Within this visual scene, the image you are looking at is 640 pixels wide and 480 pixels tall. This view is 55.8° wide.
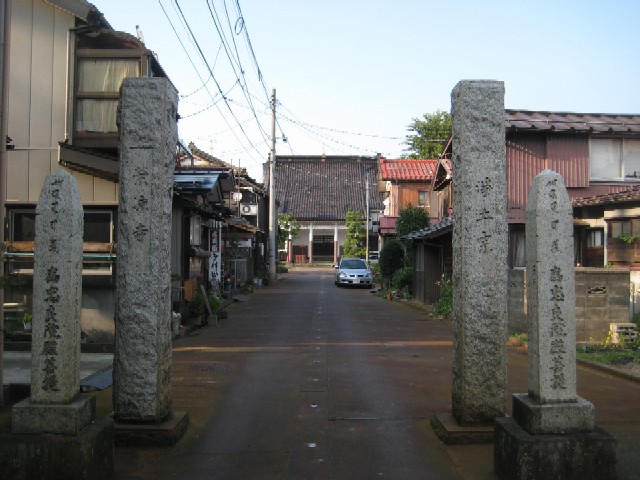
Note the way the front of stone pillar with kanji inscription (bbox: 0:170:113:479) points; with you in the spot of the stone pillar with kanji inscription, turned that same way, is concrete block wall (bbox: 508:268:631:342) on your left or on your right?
on your left

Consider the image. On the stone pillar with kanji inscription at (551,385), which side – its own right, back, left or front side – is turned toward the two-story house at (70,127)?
right

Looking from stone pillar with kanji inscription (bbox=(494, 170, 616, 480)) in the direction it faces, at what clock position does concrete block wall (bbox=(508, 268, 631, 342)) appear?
The concrete block wall is roughly at 6 o'clock from the stone pillar with kanji inscription.

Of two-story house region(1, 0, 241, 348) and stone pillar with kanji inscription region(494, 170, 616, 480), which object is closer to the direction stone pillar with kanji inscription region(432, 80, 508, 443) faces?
the stone pillar with kanji inscription

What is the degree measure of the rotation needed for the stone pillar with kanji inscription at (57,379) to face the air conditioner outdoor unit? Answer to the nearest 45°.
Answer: approximately 180°

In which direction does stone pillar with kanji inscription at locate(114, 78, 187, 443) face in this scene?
toward the camera

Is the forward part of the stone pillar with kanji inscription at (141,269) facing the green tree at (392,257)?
no

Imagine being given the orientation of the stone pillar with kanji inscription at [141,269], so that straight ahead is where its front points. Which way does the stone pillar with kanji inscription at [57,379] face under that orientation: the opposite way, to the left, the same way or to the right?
the same way

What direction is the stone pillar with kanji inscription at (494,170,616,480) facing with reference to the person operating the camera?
facing the viewer

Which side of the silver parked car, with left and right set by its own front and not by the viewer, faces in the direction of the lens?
front

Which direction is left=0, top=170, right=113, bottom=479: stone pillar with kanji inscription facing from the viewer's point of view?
toward the camera

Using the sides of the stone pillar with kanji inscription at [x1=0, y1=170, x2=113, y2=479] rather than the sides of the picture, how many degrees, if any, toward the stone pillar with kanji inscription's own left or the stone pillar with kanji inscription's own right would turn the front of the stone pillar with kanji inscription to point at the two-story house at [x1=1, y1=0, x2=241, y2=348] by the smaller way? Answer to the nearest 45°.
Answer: approximately 180°

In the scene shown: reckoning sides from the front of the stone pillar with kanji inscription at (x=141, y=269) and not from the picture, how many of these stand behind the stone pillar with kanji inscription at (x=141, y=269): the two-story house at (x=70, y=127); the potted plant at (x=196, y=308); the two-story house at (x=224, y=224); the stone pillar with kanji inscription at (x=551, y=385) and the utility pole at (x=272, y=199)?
4

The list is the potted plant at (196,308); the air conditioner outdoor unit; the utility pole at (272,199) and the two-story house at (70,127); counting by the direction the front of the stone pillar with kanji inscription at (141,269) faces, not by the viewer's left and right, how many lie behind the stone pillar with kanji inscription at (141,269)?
4

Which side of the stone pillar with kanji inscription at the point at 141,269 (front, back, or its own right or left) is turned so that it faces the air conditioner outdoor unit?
back
